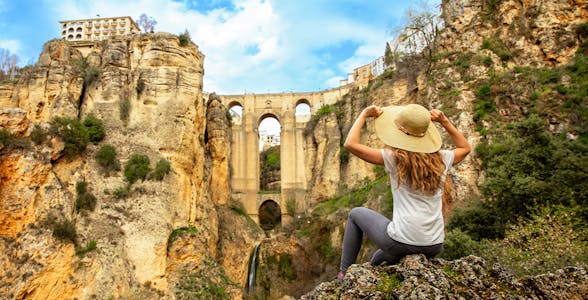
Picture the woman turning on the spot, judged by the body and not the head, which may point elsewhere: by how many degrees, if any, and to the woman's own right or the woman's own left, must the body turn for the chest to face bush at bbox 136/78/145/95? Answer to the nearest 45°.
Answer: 0° — they already face it

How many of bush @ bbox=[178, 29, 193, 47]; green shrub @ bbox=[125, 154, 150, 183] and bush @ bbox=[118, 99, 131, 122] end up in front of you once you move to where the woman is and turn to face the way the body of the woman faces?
3

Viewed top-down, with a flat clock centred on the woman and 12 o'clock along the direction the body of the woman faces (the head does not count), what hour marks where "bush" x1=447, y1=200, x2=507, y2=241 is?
The bush is roughly at 2 o'clock from the woman.

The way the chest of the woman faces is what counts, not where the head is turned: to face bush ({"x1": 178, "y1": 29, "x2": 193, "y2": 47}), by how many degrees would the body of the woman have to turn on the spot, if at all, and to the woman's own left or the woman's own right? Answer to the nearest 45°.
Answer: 0° — they already face it

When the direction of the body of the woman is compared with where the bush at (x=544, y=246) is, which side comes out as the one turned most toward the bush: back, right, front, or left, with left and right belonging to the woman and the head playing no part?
right

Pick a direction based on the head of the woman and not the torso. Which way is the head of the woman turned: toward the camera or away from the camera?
away from the camera

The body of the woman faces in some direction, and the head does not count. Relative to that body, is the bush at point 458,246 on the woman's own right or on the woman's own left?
on the woman's own right

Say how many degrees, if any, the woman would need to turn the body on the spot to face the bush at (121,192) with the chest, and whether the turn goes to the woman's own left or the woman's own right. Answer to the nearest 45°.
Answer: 0° — they already face it

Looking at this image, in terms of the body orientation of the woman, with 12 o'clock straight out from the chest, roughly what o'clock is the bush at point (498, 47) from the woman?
The bush is roughly at 2 o'clock from the woman.

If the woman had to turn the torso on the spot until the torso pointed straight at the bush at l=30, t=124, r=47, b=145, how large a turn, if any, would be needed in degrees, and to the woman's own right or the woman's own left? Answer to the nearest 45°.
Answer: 0° — they already face it

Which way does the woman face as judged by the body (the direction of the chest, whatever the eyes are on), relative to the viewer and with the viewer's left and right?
facing away from the viewer and to the left of the viewer
